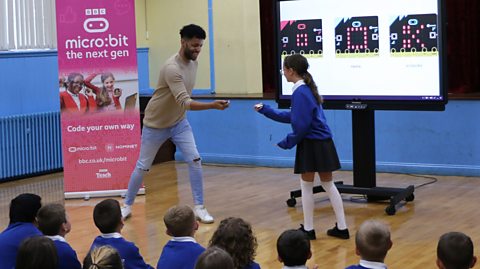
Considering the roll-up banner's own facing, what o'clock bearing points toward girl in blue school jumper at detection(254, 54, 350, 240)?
The girl in blue school jumper is roughly at 11 o'clock from the roll-up banner.

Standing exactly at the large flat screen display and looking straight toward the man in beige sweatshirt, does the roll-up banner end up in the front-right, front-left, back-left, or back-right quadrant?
front-right

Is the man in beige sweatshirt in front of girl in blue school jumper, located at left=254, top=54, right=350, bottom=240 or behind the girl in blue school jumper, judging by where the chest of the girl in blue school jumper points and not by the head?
in front

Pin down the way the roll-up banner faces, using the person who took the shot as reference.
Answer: facing the viewer

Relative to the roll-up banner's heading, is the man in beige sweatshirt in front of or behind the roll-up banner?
in front

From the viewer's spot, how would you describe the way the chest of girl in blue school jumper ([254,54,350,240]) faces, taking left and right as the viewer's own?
facing to the left of the viewer

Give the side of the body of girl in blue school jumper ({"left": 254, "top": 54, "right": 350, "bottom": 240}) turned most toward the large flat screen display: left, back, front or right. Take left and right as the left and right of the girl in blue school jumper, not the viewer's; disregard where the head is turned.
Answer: right

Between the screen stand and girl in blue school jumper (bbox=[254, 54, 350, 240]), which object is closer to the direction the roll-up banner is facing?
the girl in blue school jumper

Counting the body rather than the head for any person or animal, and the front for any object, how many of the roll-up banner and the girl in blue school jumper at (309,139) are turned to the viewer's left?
1

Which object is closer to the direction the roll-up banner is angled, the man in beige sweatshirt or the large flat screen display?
the man in beige sweatshirt

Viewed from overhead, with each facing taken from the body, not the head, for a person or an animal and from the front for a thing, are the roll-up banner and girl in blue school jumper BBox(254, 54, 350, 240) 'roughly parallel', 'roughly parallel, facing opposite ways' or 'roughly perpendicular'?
roughly perpendicular
